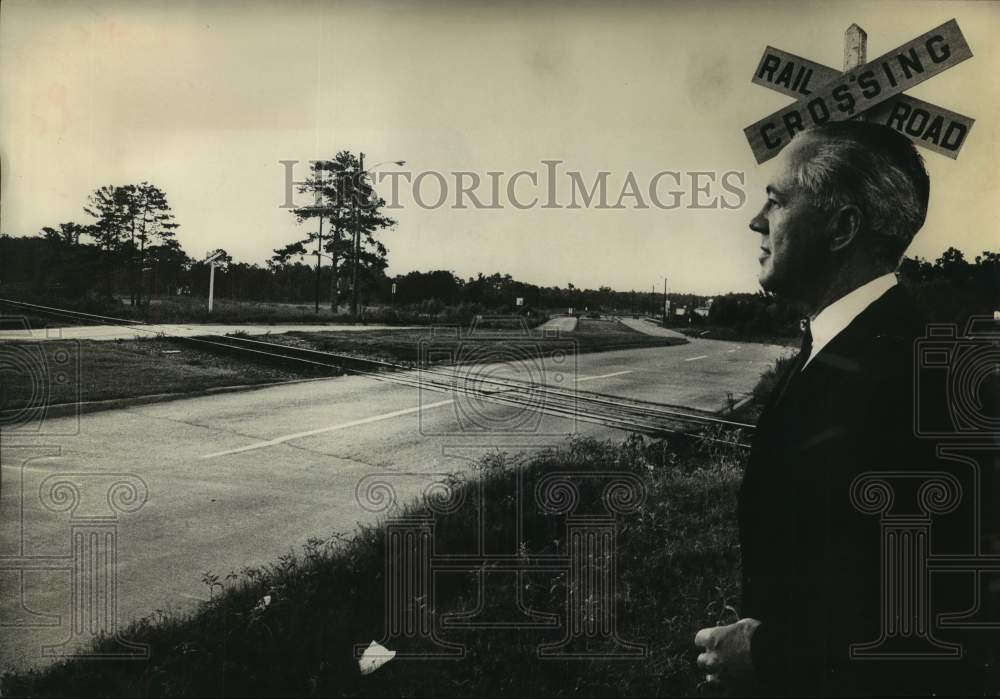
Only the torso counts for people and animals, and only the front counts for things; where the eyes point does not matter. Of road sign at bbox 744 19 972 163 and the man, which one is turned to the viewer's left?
the man

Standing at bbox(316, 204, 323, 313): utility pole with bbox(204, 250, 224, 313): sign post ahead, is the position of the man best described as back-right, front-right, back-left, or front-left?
back-left

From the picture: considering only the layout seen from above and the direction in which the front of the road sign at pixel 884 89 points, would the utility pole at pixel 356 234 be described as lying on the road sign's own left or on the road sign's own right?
on the road sign's own right

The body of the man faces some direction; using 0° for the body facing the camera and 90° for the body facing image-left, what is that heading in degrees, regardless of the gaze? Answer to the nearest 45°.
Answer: approximately 90°

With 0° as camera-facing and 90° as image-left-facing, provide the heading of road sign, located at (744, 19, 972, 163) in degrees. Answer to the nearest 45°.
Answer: approximately 0°

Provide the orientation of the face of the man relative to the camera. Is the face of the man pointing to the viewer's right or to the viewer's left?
to the viewer's left

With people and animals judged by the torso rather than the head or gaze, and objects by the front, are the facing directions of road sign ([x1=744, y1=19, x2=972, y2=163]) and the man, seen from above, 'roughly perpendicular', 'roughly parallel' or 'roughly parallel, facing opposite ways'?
roughly perpendicular

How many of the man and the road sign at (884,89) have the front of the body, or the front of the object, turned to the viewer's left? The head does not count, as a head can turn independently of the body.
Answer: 1

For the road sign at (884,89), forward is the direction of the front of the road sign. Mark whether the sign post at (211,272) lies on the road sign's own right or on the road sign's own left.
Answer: on the road sign's own right
